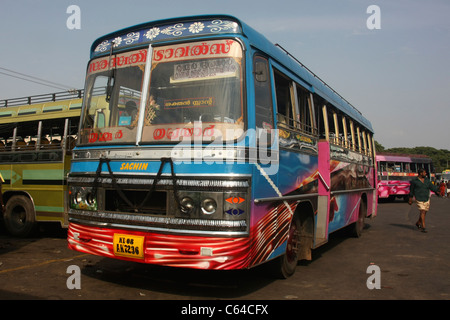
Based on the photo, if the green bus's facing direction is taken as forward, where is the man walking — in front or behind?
behind

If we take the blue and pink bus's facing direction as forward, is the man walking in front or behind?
behind

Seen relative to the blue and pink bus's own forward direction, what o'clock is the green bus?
The green bus is roughly at 3 o'clock from the blue and pink bus.

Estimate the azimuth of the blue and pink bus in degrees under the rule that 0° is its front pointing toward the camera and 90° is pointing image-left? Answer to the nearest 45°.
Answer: approximately 45°

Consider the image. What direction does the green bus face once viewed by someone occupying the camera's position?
facing away from the viewer and to the left of the viewer
